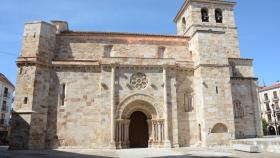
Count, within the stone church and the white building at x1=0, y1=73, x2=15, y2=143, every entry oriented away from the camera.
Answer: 0

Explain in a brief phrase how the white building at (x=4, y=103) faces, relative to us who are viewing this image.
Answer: facing the viewer and to the right of the viewer

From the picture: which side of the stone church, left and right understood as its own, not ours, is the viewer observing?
front

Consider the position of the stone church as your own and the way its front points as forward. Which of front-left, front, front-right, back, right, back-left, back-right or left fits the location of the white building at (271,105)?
back-left

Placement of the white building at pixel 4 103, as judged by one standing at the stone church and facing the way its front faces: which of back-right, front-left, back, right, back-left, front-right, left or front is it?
back-right
